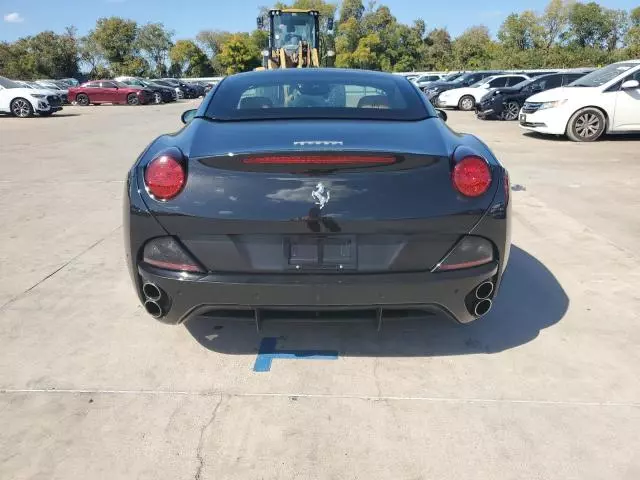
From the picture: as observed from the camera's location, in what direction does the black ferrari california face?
facing away from the viewer

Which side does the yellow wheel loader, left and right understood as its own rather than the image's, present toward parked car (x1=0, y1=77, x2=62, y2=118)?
right

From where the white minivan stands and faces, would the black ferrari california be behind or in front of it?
in front

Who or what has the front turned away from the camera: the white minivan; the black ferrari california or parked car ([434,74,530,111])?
the black ferrari california

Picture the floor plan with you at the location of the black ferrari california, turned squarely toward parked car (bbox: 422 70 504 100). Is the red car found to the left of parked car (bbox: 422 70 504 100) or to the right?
left

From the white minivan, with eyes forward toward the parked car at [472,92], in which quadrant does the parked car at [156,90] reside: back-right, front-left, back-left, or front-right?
front-left

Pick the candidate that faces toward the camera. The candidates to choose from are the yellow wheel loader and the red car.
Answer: the yellow wheel loader

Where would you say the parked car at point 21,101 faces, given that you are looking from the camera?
facing the viewer and to the right of the viewer

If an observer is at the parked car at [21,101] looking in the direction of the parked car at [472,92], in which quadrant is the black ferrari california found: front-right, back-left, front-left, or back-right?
front-right

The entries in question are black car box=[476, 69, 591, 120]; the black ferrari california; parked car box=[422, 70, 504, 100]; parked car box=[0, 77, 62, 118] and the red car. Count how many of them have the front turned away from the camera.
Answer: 1

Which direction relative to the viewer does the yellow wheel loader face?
toward the camera
